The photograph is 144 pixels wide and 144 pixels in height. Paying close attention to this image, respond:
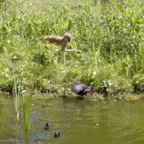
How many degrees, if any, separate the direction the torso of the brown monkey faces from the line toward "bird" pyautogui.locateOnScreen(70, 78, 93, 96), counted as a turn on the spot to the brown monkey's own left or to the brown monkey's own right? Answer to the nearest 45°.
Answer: approximately 90° to the brown monkey's own right

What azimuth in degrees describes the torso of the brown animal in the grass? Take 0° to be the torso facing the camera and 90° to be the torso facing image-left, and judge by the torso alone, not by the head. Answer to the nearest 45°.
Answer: approximately 270°
